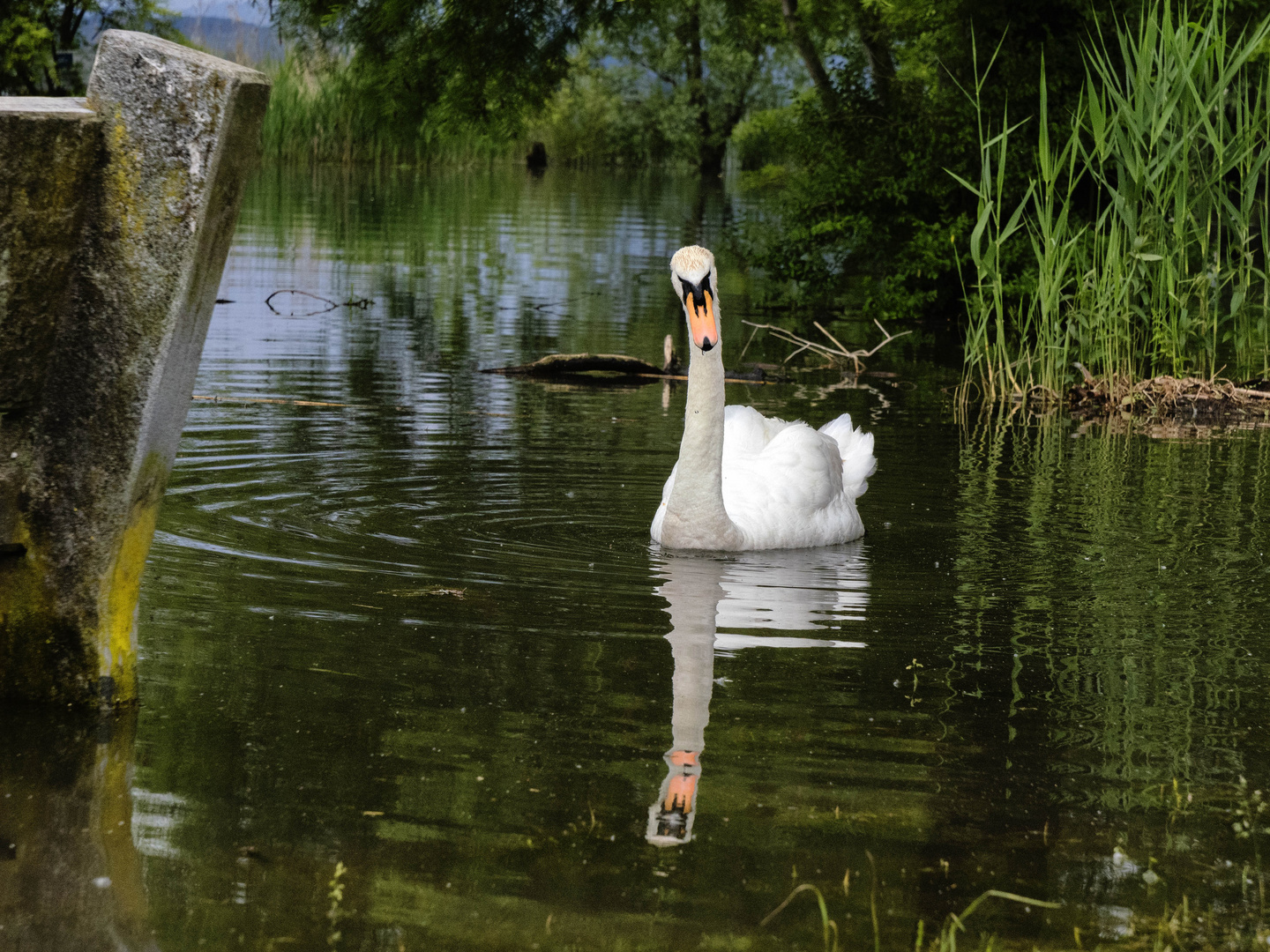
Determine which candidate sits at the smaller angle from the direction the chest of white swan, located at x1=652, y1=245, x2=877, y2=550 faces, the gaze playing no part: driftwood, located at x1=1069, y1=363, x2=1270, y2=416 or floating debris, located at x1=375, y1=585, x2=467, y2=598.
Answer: the floating debris

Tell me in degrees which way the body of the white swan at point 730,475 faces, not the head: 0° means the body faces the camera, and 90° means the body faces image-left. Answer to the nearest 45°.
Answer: approximately 45°

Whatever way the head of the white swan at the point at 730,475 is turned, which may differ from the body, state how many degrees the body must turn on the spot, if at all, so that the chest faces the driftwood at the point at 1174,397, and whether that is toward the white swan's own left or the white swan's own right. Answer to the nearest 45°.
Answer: approximately 180°

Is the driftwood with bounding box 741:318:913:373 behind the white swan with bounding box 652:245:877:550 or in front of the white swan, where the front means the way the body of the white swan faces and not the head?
behind

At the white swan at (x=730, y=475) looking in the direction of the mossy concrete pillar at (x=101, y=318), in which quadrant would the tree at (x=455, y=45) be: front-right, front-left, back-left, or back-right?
back-right

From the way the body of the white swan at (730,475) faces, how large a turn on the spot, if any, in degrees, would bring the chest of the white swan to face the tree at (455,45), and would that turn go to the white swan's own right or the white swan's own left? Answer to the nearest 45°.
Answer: approximately 135° to the white swan's own right

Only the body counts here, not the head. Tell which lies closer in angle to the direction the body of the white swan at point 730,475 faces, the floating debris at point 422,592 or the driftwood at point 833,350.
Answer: the floating debris

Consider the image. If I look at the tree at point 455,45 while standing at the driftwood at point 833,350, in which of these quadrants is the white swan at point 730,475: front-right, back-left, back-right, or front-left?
back-left

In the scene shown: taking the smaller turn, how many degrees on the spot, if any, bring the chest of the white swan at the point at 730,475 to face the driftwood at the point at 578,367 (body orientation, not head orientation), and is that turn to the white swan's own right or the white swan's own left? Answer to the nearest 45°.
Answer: approximately 135° to the white swan's own right
